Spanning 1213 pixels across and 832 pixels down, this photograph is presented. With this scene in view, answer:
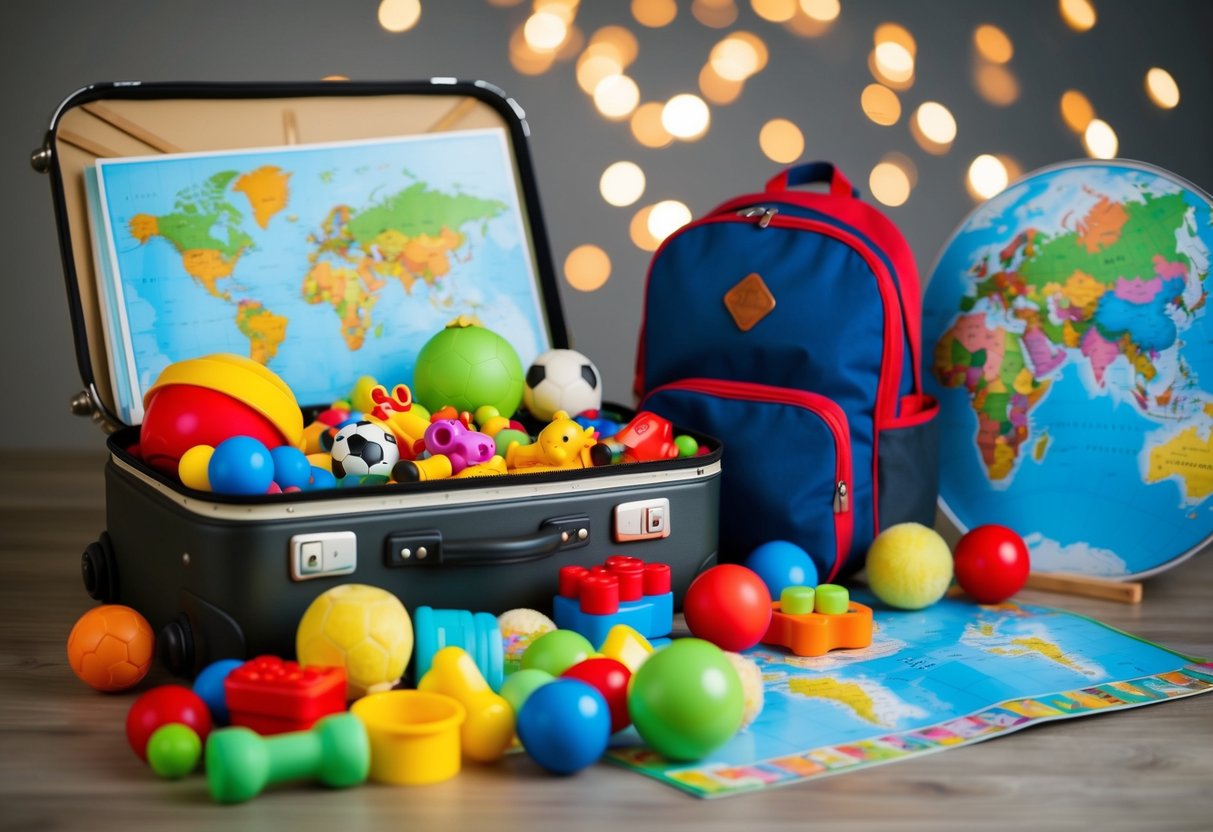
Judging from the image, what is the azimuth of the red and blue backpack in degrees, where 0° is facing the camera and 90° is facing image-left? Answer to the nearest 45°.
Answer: approximately 45°

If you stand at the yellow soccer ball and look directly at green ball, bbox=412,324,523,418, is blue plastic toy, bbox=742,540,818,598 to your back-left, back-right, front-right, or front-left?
front-right

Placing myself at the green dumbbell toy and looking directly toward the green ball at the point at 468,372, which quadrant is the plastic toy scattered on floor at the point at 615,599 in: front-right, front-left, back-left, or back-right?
front-right

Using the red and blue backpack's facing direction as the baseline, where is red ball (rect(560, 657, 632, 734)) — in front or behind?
in front

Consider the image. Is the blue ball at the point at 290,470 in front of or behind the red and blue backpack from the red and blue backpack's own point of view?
in front

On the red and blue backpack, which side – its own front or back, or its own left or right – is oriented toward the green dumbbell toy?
front

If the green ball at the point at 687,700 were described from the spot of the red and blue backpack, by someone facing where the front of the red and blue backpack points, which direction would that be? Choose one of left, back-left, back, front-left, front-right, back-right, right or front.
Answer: front-left
